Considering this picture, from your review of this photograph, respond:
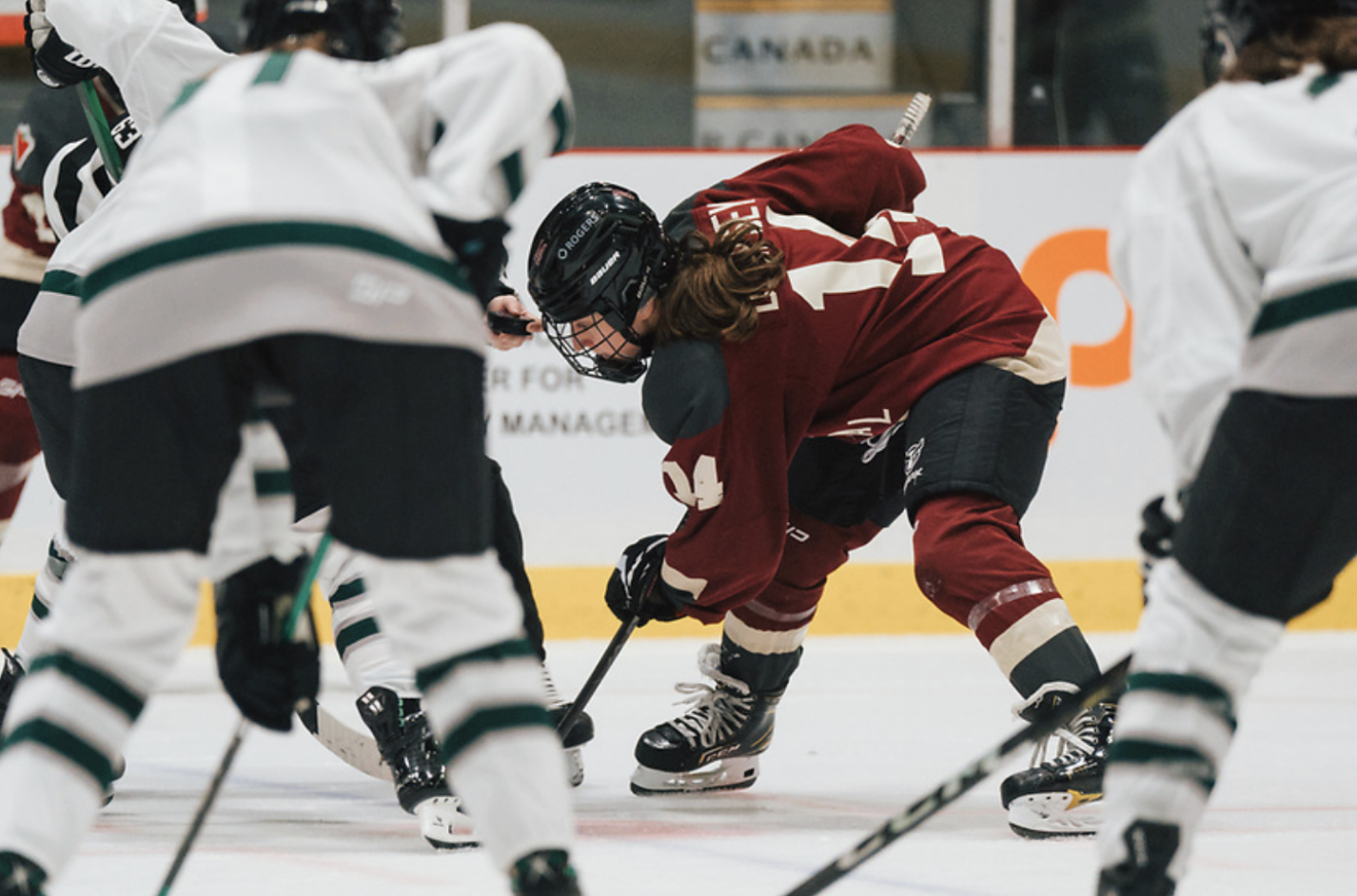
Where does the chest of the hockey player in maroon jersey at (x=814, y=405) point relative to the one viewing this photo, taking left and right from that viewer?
facing to the left of the viewer

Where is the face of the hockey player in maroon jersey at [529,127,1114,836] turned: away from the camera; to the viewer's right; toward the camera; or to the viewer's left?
to the viewer's left
